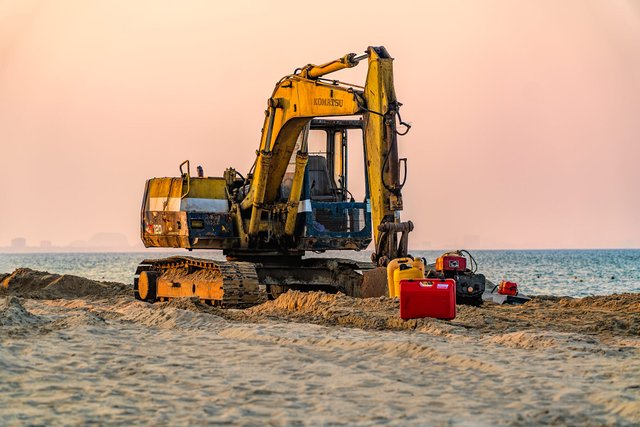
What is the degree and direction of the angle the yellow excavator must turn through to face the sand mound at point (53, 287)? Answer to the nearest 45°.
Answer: approximately 180°

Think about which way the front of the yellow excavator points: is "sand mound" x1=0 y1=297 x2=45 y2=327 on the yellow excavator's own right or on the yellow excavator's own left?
on the yellow excavator's own right

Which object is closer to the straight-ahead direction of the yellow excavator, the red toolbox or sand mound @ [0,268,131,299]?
the red toolbox

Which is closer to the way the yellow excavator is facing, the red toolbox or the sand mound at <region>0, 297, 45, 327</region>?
the red toolbox

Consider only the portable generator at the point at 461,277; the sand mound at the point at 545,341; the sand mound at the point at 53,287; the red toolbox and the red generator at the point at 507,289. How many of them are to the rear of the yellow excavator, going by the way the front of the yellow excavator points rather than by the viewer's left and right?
1

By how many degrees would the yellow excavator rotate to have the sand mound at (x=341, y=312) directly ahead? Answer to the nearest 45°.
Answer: approximately 45° to its right

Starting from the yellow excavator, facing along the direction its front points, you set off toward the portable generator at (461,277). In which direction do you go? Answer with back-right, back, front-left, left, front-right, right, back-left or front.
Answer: front

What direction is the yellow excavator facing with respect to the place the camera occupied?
facing the viewer and to the right of the viewer

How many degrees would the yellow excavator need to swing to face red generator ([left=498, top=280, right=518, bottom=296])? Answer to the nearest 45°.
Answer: approximately 45° to its left

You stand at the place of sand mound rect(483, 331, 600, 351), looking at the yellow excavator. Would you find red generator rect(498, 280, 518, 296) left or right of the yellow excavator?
right
